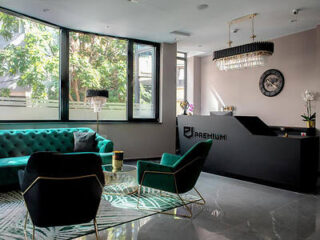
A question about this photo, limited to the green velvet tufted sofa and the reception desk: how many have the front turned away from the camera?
0

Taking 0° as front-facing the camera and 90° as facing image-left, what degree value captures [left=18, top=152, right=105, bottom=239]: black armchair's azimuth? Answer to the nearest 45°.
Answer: approximately 180°

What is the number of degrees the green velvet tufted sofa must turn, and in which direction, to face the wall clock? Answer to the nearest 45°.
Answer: approximately 45° to its left

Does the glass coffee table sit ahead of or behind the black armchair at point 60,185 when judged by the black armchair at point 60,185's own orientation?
ahead

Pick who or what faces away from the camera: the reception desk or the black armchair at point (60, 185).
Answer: the black armchair

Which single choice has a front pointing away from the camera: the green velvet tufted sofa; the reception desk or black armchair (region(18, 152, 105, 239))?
the black armchair

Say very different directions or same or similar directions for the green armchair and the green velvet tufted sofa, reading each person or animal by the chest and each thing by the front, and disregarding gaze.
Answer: very different directions

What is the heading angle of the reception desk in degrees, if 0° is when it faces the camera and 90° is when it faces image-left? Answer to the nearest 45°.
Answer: approximately 45°

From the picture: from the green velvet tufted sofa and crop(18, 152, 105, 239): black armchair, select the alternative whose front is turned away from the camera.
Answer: the black armchair

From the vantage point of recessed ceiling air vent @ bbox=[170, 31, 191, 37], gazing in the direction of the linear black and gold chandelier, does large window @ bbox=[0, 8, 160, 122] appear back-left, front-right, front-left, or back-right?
back-right

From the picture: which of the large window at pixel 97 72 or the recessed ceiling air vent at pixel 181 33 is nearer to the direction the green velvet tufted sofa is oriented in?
the recessed ceiling air vent
